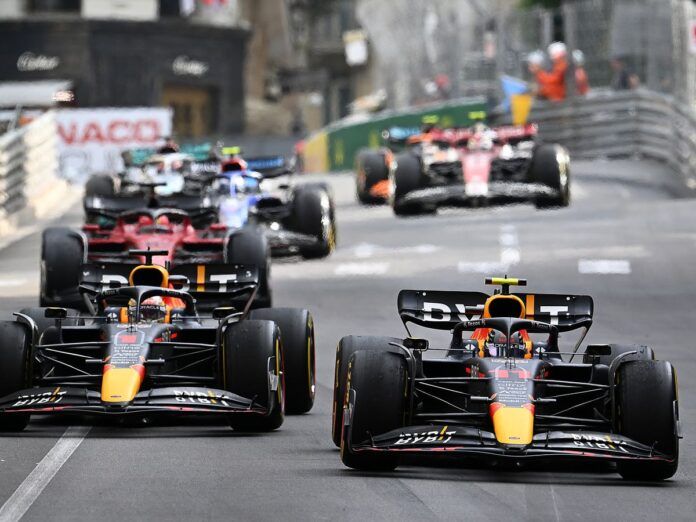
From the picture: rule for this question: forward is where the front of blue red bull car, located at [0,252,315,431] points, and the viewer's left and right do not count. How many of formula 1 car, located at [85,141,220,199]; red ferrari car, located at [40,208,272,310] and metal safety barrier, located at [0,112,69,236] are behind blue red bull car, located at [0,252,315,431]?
3

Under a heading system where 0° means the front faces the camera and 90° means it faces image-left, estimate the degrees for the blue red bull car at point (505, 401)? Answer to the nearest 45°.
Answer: approximately 0°

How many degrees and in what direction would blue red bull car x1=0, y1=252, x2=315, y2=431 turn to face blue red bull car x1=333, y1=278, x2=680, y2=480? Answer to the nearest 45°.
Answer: approximately 45° to its left

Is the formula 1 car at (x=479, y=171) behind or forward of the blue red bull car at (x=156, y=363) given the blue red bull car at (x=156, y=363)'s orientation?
behind

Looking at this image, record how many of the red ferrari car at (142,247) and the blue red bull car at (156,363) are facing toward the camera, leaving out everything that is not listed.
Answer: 2

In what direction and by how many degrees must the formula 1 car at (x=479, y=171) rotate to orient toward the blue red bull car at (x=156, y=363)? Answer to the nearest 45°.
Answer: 0° — it already faces it

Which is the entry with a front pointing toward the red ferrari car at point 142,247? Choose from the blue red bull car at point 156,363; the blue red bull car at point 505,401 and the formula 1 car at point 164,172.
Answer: the formula 1 car

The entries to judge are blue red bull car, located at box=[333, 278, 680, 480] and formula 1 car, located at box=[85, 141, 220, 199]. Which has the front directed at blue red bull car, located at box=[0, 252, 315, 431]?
the formula 1 car

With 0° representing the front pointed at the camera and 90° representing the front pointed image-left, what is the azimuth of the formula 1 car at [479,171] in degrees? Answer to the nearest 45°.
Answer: approximately 0°
